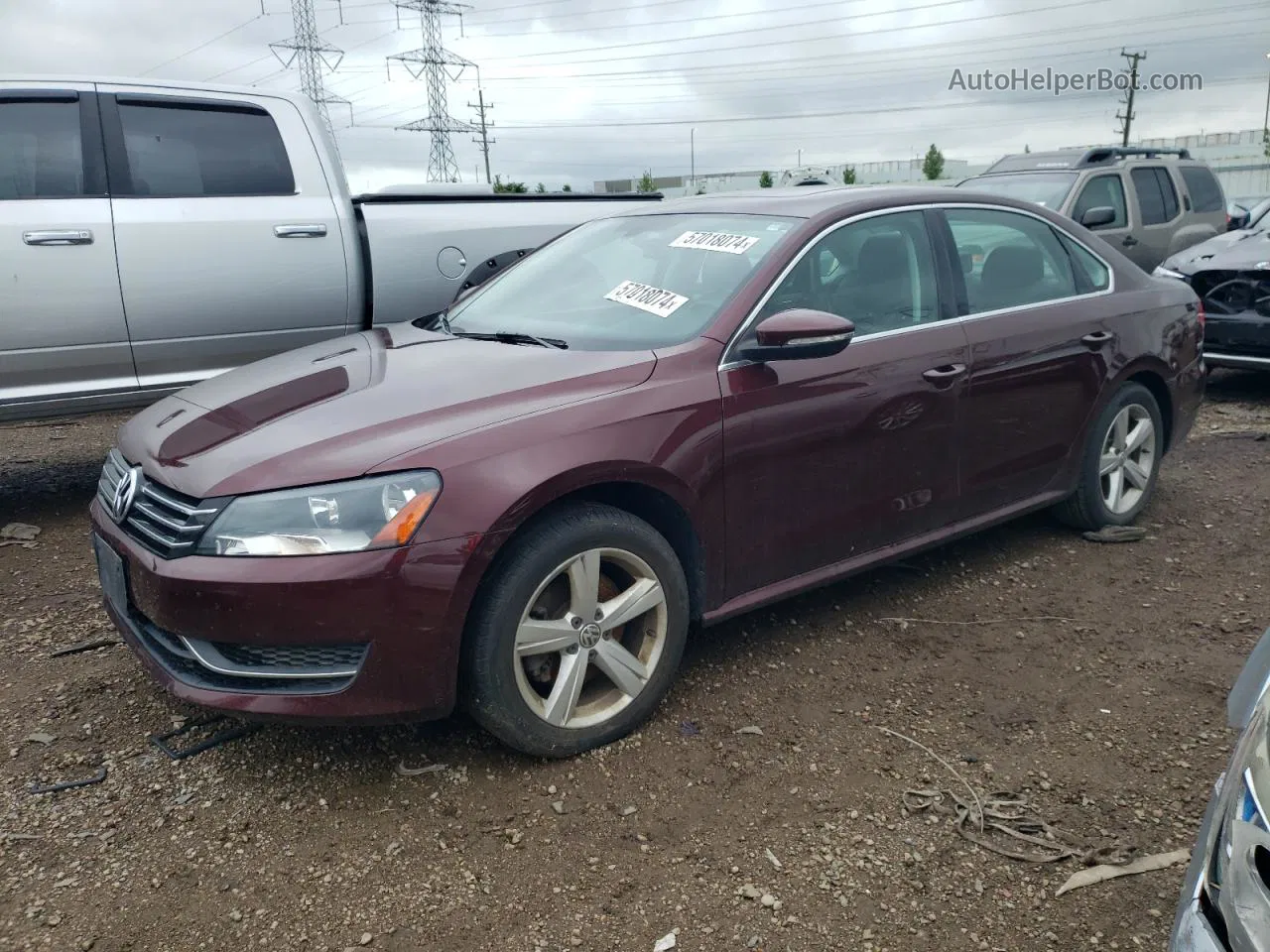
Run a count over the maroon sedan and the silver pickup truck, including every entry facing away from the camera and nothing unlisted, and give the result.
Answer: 0

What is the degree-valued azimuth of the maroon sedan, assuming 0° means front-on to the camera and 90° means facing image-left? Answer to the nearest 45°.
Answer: approximately 45°

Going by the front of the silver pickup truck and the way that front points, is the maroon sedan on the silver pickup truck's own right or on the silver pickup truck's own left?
on the silver pickup truck's own left

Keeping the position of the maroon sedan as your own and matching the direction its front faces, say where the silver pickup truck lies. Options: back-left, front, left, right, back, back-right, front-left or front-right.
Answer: right

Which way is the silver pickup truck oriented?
to the viewer's left
